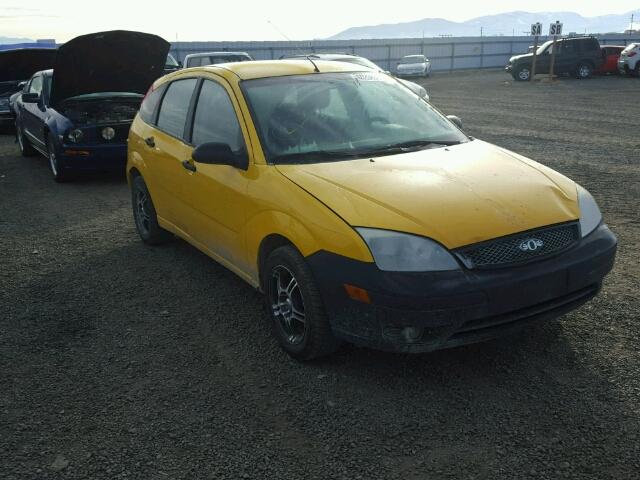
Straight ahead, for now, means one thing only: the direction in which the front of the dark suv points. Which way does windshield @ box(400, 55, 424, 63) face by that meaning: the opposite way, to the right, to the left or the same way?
to the left

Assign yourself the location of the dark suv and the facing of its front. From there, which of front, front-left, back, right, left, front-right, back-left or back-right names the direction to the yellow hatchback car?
left

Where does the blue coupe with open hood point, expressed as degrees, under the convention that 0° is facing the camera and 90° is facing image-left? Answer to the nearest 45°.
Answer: approximately 315°

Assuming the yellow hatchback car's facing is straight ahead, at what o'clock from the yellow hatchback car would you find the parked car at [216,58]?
The parked car is roughly at 7 o'clock from the yellow hatchback car.

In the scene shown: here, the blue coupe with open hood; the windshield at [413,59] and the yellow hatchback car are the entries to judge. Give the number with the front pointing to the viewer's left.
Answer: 0

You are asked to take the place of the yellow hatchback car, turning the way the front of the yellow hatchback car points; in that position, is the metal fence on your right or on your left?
on your left

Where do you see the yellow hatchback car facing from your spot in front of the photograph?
facing the viewer and to the right of the viewer

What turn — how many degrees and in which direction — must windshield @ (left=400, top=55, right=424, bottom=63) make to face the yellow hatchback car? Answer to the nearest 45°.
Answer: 0° — it already faces it

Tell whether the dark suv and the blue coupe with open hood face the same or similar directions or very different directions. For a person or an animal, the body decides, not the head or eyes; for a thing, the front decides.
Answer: very different directions

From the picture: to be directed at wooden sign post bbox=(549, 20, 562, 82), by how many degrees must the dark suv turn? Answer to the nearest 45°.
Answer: approximately 45° to its left

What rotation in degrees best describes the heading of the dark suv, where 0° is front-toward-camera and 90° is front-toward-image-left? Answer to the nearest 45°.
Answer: approximately 90°

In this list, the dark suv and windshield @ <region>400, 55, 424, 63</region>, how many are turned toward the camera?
1

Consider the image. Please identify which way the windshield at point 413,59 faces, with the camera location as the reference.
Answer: facing the viewer
